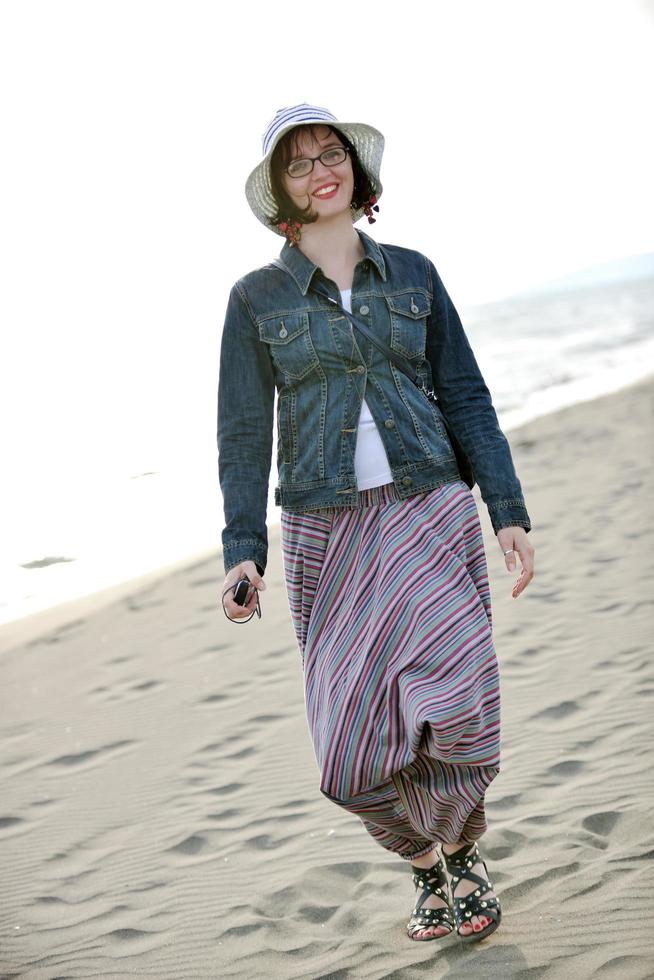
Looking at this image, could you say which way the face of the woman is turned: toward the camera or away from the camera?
toward the camera

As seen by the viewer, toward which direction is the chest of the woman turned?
toward the camera
